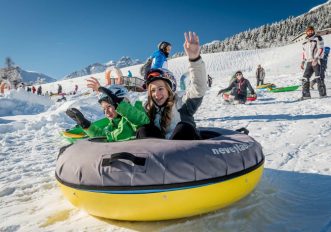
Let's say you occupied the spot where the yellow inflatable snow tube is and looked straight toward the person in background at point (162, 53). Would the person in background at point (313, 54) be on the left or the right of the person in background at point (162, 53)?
right

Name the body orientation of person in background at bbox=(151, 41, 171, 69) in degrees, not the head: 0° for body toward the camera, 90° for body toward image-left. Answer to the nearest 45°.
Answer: approximately 315°

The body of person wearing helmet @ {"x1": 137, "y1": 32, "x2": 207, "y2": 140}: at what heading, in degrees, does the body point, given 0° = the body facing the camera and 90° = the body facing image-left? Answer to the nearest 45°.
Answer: approximately 45°

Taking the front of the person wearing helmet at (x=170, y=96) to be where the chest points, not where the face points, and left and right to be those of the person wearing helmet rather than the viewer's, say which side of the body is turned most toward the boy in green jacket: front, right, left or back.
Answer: right

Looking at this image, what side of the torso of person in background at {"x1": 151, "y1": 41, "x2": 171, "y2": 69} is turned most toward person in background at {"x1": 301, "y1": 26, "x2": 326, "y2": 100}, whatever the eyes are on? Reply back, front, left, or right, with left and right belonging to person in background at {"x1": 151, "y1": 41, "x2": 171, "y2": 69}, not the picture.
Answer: front

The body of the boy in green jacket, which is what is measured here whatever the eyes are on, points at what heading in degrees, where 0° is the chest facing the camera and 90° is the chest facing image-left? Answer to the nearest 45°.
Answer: approximately 45°

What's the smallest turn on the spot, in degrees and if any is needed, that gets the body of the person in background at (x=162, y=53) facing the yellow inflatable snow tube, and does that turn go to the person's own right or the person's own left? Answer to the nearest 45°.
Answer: approximately 45° to the person's own right

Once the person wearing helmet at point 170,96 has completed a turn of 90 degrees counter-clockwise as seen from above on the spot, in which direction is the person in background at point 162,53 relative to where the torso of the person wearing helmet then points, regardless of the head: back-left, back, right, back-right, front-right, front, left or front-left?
back-left

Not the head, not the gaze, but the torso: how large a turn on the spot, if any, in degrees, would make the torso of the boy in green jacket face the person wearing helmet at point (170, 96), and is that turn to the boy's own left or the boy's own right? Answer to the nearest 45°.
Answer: approximately 90° to the boy's own left
